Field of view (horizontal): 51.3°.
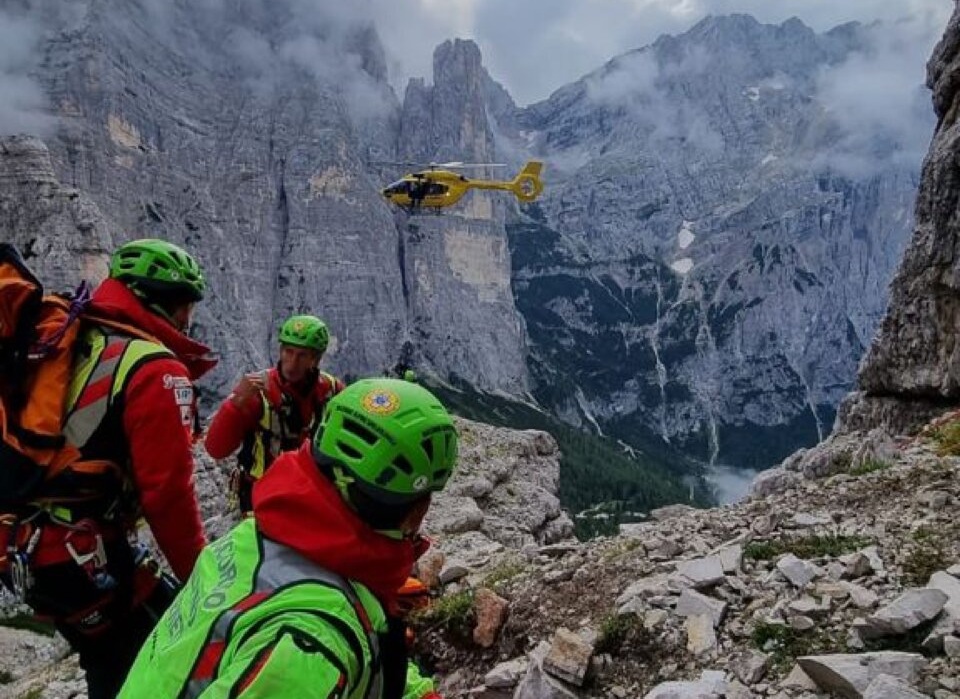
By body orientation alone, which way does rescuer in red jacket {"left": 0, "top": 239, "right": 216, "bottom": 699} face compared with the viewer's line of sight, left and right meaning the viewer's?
facing away from the viewer and to the right of the viewer

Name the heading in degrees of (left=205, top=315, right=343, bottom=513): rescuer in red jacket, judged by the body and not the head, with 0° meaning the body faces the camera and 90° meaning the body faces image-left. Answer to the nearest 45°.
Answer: approximately 0°

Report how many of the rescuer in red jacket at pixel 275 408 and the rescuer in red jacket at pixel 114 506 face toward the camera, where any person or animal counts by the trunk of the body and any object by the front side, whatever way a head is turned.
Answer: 1

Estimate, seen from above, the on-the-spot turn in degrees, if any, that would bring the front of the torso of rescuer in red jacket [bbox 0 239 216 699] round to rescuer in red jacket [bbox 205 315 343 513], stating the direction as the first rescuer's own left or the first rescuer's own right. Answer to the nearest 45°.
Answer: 0° — they already face them
